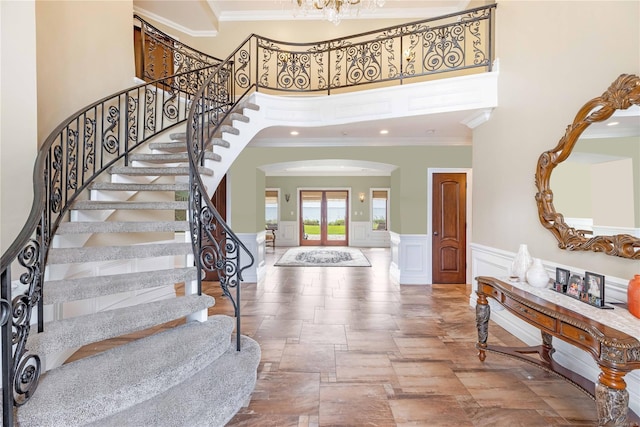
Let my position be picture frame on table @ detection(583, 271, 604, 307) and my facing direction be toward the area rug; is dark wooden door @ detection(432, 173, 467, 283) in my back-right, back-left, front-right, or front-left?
front-right

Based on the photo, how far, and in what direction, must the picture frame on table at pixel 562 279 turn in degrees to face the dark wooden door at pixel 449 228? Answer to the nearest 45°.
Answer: approximately 90° to its right

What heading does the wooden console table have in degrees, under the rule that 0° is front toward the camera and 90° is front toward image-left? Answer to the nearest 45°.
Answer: approximately 45°

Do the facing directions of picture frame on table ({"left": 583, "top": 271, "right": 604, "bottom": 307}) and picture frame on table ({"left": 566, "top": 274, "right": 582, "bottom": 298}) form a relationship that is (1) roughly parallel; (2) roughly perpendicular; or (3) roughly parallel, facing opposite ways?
roughly parallel

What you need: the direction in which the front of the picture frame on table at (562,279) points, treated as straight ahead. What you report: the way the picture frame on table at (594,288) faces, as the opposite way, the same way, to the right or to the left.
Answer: the same way

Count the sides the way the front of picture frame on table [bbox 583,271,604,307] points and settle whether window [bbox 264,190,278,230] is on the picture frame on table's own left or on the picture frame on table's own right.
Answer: on the picture frame on table's own right

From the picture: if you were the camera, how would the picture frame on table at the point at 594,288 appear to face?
facing the viewer and to the left of the viewer

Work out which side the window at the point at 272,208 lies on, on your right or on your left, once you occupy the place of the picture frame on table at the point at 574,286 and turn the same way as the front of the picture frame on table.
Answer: on your right

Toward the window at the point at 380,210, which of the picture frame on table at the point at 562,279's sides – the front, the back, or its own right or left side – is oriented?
right

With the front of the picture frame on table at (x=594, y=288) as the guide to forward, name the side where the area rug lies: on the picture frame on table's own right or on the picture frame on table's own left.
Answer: on the picture frame on table's own right

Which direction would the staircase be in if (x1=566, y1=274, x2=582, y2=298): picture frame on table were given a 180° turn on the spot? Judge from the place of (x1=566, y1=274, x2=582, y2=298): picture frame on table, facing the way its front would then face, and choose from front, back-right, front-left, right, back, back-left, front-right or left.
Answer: back

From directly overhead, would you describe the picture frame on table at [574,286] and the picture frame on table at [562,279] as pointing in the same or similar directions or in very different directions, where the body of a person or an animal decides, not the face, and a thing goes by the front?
same or similar directions

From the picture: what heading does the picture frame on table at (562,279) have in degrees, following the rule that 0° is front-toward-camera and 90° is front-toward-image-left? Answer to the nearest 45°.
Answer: approximately 45°
